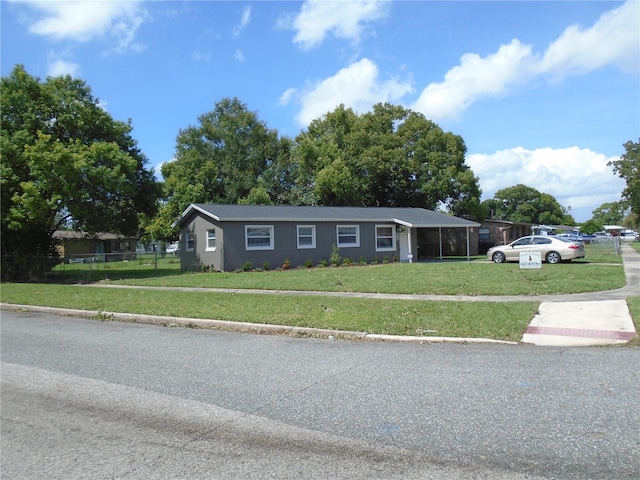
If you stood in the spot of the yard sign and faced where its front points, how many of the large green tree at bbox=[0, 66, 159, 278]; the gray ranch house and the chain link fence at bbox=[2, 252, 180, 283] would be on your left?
0

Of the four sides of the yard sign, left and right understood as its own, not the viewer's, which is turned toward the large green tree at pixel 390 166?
back

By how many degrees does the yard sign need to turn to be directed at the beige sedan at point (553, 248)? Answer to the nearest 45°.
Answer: approximately 180°

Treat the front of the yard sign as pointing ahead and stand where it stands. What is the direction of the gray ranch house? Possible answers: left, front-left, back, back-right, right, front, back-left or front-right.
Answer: back-right

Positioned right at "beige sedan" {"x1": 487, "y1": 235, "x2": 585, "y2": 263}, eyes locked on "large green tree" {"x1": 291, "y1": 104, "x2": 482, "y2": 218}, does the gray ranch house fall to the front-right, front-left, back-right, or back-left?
front-left

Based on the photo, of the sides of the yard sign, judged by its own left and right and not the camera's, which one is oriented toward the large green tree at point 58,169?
right

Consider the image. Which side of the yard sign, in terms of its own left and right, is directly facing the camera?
front

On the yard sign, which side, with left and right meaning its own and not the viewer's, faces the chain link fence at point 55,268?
right

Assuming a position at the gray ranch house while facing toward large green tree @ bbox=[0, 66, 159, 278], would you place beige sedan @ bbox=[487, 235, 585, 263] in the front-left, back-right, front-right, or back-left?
back-left

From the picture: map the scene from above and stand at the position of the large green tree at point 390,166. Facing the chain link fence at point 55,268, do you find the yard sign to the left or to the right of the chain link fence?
left

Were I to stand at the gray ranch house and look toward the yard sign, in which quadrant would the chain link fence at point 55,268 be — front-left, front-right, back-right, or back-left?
back-right

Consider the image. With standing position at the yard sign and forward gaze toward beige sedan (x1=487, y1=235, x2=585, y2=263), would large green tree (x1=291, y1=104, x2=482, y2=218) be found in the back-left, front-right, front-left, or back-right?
front-left
